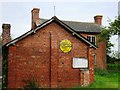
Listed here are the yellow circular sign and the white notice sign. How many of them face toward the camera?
2

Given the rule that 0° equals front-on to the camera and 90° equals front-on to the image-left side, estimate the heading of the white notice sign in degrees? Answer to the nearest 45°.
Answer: approximately 0°

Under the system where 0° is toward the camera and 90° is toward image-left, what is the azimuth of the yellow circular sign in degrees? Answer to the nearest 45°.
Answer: approximately 0°

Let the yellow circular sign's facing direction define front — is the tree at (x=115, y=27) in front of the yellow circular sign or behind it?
behind

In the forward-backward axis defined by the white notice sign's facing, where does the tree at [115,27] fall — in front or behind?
behind
